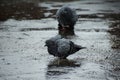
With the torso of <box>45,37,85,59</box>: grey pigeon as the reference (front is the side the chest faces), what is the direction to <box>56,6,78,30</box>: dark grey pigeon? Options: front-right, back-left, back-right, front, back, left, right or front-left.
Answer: right

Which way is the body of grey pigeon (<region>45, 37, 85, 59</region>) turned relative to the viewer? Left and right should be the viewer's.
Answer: facing to the left of the viewer
